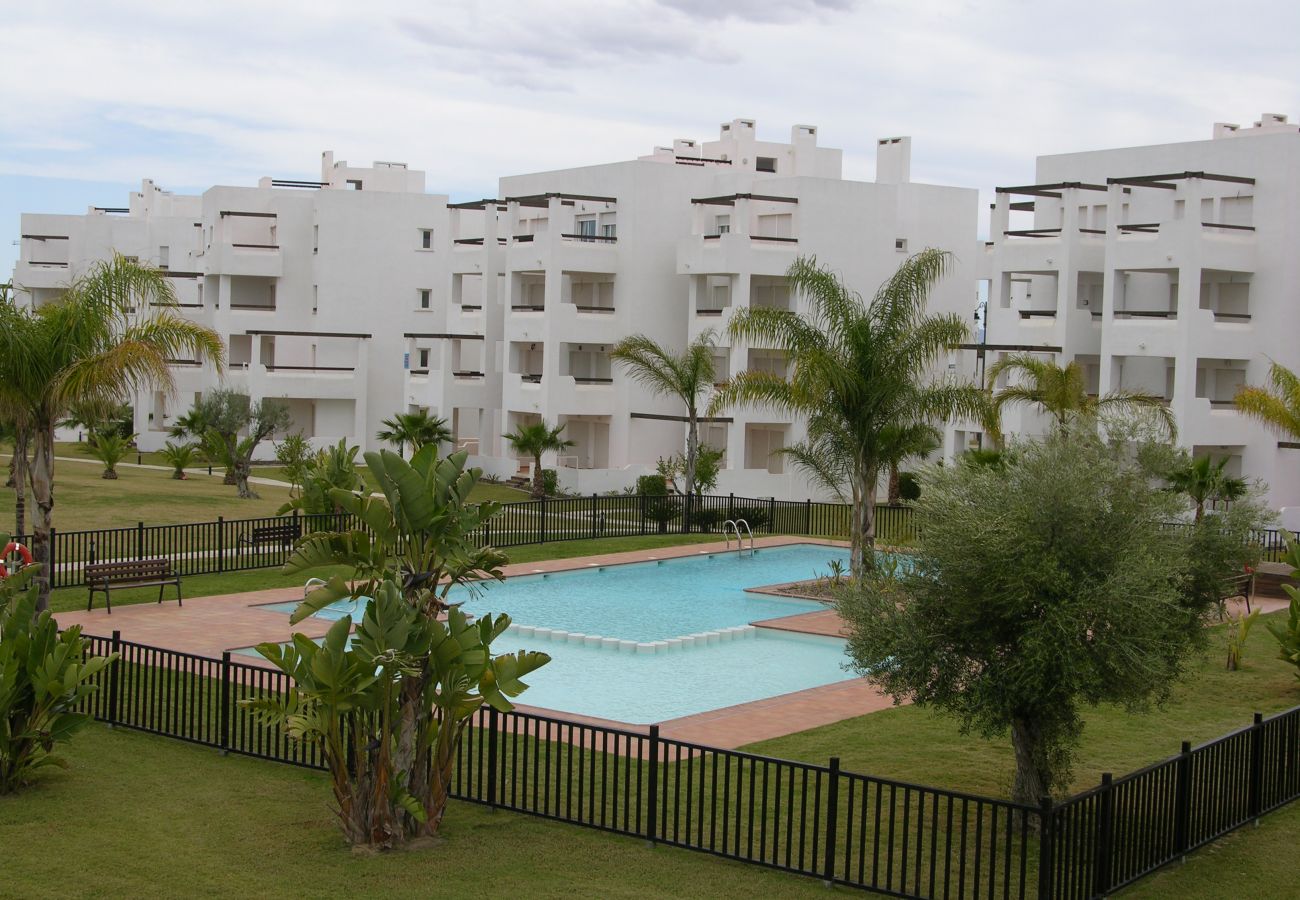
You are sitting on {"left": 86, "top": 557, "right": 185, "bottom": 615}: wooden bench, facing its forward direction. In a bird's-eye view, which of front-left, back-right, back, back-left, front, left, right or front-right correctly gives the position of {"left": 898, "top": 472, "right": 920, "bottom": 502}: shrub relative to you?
left

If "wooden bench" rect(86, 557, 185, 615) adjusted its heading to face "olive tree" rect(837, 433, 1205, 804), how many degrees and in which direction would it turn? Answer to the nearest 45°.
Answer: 0° — it already faces it

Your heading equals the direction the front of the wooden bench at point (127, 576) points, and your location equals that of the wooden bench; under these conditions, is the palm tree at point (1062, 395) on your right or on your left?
on your left

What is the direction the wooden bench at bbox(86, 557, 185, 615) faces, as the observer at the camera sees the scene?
facing the viewer and to the right of the viewer

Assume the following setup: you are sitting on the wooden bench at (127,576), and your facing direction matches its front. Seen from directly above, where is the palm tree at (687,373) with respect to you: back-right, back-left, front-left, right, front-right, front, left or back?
left

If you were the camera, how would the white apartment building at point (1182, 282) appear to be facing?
facing the viewer and to the left of the viewer

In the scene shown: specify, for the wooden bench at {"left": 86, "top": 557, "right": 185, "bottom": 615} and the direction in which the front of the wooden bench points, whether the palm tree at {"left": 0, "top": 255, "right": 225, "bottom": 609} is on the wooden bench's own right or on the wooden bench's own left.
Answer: on the wooden bench's own right

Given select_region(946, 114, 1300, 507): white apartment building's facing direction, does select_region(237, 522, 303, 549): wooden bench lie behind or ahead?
ahead

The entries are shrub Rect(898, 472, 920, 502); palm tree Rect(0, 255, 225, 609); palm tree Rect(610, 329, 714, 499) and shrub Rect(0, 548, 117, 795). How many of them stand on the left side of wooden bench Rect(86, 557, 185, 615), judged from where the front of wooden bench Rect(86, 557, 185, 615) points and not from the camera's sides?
2

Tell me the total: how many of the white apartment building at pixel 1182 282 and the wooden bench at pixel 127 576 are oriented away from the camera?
0

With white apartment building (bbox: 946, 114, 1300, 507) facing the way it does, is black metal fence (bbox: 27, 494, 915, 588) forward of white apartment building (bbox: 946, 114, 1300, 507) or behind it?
forward

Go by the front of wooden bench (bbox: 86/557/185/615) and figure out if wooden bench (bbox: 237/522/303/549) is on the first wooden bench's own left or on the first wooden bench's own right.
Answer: on the first wooden bench's own left

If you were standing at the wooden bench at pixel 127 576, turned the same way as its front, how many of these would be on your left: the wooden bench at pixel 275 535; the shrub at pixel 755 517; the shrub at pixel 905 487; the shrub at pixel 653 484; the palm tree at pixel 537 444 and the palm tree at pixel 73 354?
5
